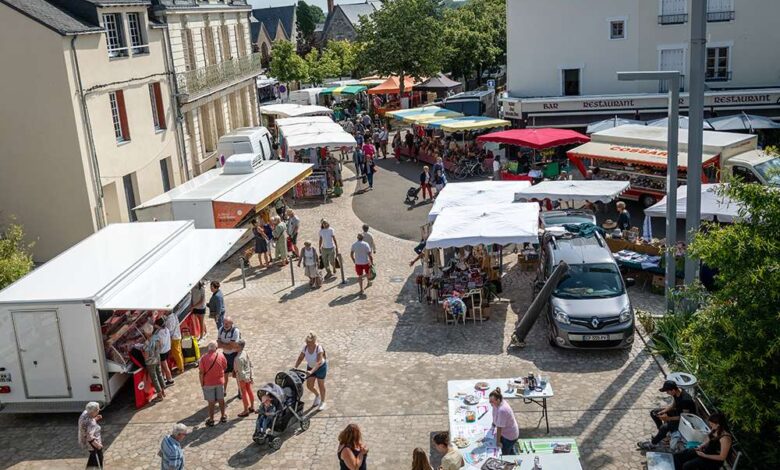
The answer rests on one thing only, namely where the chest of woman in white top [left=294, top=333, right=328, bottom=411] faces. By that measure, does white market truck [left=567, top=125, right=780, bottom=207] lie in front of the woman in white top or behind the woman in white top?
behind

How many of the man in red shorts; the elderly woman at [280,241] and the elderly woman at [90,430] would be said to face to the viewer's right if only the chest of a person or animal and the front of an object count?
1

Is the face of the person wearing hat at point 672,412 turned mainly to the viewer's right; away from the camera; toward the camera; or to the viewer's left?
to the viewer's left

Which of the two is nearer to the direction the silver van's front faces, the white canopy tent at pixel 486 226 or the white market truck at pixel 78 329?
the white market truck

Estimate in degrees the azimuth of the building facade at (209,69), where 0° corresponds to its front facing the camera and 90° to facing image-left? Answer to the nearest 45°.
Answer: approximately 315°

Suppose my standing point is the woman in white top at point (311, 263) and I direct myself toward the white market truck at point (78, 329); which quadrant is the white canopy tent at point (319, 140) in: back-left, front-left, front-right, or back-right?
back-right

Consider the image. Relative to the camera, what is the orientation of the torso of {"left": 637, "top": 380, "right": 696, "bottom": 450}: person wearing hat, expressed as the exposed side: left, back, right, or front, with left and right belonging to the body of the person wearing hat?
left

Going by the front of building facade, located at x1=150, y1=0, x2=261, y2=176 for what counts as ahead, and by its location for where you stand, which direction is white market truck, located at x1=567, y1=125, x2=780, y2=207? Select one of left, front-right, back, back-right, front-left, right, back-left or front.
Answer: front

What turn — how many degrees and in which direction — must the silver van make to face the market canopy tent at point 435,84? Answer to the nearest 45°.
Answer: approximately 180°

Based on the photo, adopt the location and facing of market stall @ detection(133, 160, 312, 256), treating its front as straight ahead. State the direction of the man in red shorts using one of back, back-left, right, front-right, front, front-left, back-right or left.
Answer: front

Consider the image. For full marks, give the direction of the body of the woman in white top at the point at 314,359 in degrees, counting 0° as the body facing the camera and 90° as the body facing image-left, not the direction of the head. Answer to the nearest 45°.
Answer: approximately 45°

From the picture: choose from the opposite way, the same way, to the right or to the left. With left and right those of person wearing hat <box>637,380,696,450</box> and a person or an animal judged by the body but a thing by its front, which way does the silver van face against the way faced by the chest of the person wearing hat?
to the left
